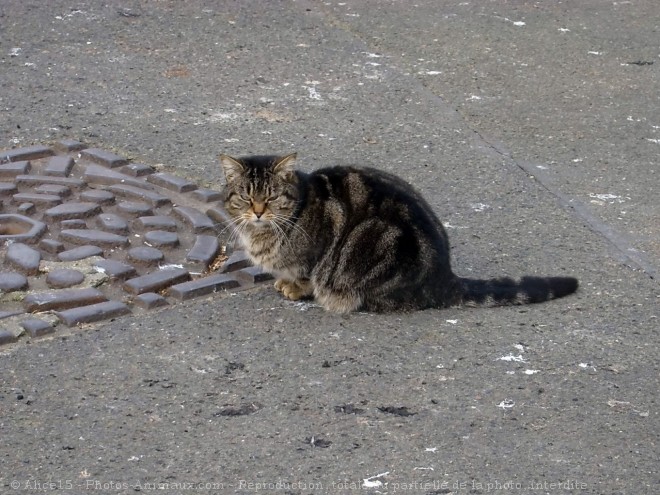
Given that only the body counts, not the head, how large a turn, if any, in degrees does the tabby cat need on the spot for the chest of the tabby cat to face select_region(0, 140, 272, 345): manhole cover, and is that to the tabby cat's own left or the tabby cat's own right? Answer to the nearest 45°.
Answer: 0° — it already faces it

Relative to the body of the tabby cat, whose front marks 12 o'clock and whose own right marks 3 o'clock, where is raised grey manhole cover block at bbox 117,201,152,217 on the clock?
The raised grey manhole cover block is roughly at 1 o'clock from the tabby cat.

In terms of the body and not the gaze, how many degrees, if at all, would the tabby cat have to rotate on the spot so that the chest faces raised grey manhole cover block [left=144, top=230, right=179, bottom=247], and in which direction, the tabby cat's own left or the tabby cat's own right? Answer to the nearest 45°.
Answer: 0° — it already faces it

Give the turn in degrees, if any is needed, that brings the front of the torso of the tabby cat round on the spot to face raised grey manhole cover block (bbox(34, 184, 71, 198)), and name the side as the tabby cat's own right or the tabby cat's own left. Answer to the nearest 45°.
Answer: approximately 45° to the tabby cat's own right

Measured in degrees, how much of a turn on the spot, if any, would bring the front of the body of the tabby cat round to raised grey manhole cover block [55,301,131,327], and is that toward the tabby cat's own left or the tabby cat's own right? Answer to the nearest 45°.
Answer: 0° — it already faces it

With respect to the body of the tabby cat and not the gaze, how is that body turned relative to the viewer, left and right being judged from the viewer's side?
facing to the left of the viewer

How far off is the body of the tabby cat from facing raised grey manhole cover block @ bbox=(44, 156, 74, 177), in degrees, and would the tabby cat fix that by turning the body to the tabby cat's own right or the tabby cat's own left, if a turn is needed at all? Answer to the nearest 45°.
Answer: approximately 45° to the tabby cat's own right
